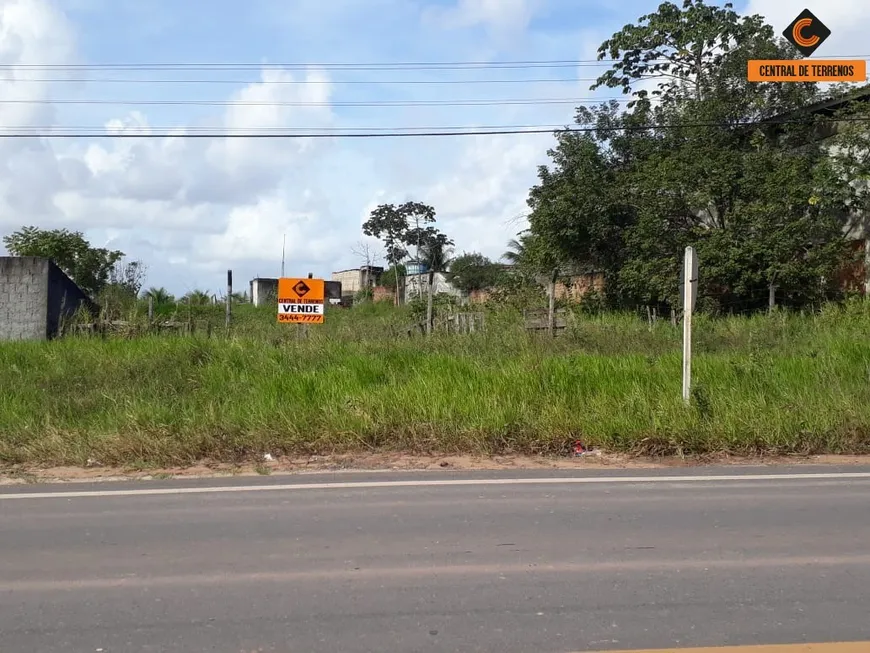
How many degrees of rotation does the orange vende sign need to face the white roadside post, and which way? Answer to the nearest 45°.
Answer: approximately 45° to its left

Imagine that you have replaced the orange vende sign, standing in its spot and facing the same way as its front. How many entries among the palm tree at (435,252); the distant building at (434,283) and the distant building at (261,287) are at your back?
3

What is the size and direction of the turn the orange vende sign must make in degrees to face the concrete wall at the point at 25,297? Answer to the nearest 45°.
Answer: approximately 135° to its right

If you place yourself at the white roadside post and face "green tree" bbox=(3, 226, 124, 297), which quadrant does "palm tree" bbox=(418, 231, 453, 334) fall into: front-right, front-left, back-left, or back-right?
front-right

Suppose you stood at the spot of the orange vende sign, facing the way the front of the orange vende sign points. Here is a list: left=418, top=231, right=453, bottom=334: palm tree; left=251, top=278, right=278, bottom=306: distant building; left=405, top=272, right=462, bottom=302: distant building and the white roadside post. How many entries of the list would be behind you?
3

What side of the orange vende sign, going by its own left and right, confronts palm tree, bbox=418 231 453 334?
back

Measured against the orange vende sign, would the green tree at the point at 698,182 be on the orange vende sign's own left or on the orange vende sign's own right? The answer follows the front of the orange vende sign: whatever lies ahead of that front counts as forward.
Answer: on the orange vende sign's own left

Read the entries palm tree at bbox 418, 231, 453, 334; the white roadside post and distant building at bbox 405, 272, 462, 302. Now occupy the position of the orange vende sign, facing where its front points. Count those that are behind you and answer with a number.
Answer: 2

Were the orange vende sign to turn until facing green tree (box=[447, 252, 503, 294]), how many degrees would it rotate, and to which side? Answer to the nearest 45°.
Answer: approximately 180°

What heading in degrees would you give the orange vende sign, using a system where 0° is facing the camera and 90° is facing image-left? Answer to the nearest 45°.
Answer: approximately 0°

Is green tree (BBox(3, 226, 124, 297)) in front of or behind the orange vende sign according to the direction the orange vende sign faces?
behind

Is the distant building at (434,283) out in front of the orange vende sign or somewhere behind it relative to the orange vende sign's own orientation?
behind

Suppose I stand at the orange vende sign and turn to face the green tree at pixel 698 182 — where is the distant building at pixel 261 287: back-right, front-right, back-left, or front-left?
front-left

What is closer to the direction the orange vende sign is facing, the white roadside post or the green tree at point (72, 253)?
the white roadside post

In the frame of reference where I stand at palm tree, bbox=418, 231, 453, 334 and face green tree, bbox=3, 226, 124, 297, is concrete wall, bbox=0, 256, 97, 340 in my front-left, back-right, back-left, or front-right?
front-left
